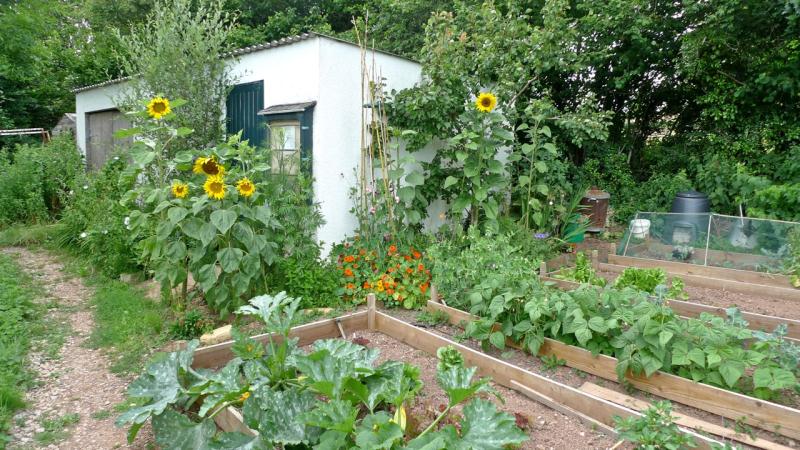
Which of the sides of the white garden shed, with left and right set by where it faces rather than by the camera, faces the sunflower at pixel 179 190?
front

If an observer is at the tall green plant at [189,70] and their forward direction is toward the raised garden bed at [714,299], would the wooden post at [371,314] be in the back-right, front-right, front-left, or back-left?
front-right

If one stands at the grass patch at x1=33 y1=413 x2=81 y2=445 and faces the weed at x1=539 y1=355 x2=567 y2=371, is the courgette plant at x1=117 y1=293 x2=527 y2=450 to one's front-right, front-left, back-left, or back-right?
front-right

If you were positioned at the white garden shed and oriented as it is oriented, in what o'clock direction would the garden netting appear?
The garden netting is roughly at 8 o'clock from the white garden shed.

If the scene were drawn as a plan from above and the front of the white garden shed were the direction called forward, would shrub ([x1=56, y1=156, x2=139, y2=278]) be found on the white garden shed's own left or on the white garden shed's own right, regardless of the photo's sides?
on the white garden shed's own right

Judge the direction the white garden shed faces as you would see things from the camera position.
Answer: facing the viewer and to the left of the viewer

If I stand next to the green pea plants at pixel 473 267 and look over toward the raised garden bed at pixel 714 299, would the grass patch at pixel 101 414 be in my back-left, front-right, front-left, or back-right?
back-right

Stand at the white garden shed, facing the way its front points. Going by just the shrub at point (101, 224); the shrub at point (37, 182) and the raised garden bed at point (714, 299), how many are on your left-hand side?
1

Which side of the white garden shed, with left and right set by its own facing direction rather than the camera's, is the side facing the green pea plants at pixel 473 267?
left

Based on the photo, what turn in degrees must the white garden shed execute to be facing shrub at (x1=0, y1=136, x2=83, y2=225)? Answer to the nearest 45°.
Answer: approximately 90° to its right

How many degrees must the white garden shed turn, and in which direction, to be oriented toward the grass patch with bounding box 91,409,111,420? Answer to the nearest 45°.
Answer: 0° — it already faces it

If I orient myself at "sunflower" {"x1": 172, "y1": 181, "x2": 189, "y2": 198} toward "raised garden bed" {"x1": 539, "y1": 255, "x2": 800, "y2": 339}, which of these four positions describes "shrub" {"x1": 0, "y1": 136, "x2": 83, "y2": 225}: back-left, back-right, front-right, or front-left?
back-left

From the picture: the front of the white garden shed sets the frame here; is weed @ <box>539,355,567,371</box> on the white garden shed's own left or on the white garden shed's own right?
on the white garden shed's own left

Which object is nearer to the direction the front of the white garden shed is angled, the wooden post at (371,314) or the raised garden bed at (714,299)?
the wooden post

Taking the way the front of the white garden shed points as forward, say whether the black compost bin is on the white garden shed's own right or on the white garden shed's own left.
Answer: on the white garden shed's own left

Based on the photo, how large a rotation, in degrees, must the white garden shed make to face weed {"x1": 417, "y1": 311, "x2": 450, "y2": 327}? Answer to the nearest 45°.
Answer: approximately 45° to its left
